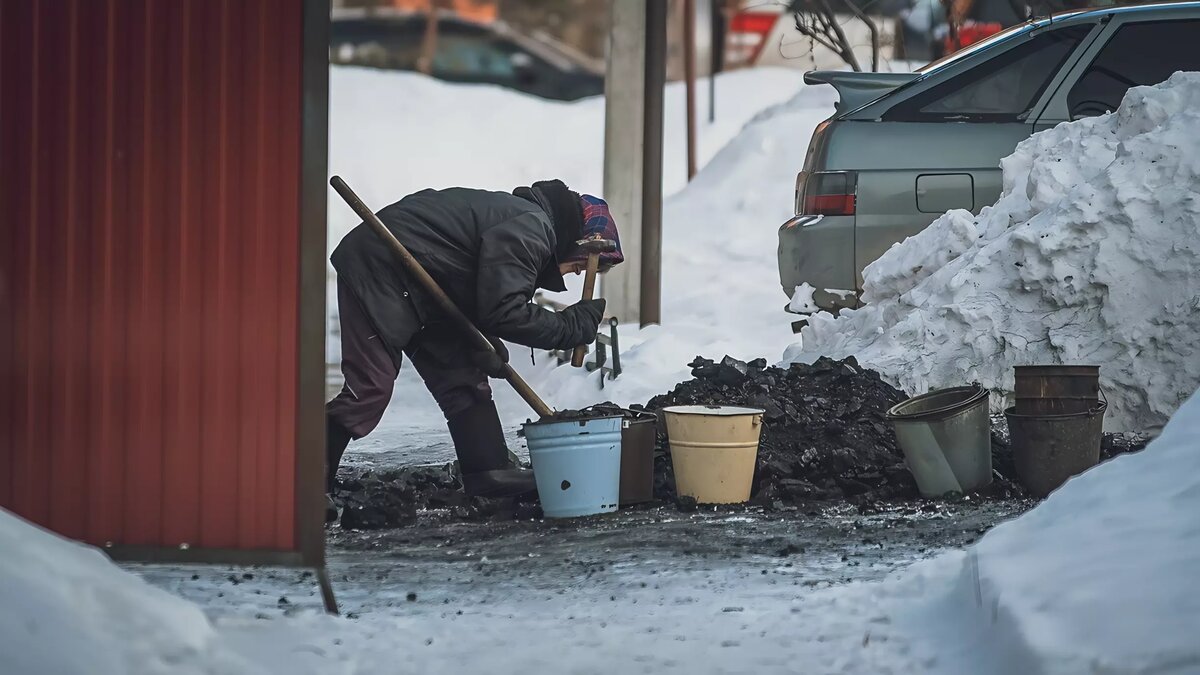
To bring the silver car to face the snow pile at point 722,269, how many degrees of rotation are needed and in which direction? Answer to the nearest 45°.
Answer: approximately 90° to its left

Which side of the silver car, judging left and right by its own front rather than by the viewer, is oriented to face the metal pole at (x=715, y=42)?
left

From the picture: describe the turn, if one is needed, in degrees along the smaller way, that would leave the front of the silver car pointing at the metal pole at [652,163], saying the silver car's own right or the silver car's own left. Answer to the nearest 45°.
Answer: approximately 135° to the silver car's own left
